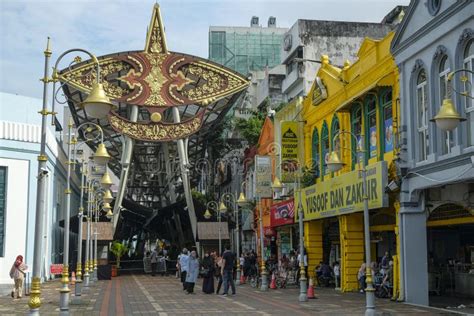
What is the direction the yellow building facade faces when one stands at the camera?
facing the viewer and to the left of the viewer

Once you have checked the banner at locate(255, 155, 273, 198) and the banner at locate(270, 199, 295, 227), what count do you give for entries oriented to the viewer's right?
0

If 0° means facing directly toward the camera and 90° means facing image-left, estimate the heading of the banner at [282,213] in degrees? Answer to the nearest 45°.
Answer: approximately 45°

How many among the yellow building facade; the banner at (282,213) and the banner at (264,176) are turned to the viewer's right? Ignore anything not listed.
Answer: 0

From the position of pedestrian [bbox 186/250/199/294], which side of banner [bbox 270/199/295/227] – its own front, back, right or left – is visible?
front

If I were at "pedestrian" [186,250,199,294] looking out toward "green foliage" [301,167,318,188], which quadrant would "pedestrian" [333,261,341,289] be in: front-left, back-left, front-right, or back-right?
front-right

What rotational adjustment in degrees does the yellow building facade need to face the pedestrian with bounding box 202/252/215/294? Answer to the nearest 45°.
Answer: approximately 45° to its right
